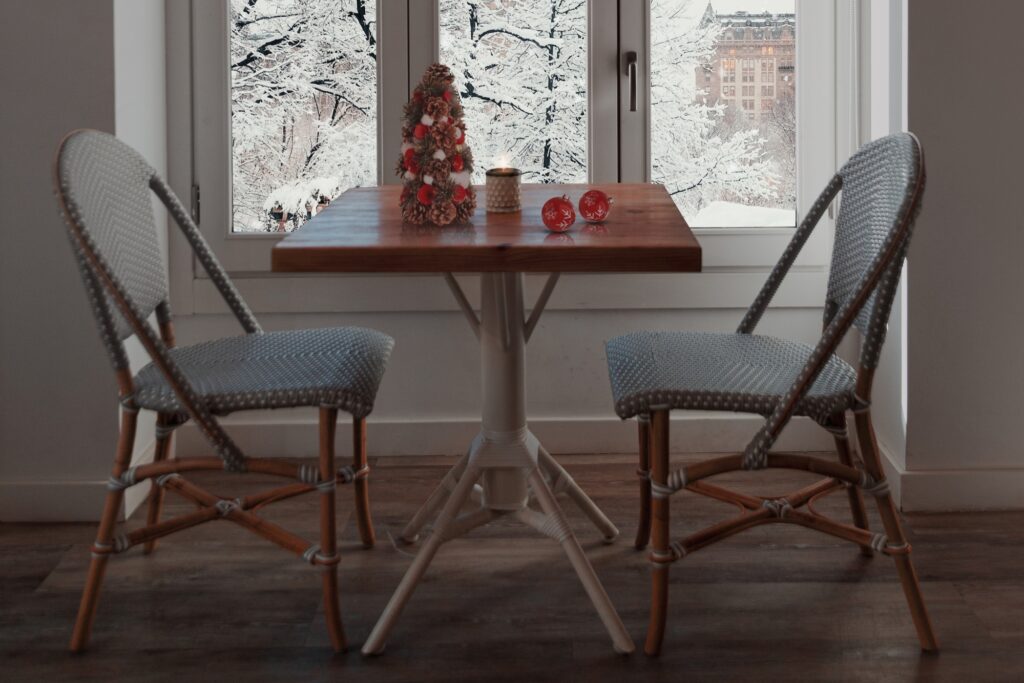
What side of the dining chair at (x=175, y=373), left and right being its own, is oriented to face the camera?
right

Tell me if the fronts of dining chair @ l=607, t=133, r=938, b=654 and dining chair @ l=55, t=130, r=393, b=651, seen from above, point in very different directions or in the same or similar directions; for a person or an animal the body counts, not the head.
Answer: very different directions

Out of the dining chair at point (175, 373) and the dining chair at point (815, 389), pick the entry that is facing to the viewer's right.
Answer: the dining chair at point (175, 373)

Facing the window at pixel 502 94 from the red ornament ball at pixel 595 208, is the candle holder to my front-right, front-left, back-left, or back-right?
front-left

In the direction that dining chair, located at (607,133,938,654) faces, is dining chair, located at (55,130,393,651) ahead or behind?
ahead

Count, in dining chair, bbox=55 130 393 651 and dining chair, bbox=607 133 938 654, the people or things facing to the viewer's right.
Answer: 1

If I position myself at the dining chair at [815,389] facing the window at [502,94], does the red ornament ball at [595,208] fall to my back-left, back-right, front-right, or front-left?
front-left

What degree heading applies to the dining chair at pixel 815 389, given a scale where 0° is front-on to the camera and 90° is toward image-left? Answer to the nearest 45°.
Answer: approximately 90°
